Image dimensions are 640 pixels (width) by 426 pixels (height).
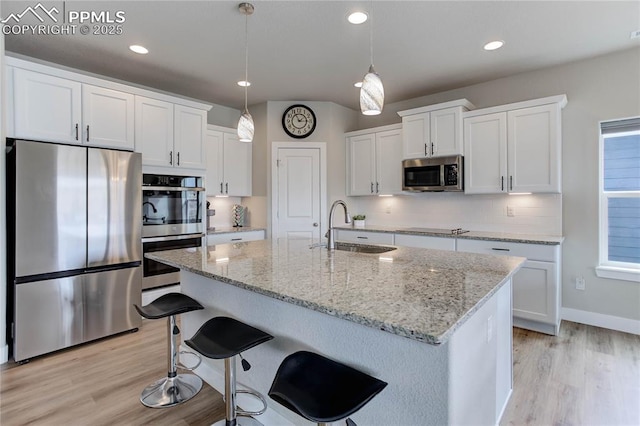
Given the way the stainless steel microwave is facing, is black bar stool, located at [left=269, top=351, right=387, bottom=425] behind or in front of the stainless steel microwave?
in front

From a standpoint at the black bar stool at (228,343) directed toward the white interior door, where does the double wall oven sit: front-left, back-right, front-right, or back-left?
front-left

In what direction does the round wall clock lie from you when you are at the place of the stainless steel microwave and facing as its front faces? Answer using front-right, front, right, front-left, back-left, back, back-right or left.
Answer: front-right

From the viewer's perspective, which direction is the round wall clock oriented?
toward the camera

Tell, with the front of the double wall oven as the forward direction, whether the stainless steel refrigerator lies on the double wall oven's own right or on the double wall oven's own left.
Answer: on the double wall oven's own right

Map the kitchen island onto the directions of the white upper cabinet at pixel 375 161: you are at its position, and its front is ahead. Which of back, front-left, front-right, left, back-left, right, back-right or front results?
front-left

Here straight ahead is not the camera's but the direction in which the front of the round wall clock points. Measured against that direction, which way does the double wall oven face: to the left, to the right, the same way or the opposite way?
to the left

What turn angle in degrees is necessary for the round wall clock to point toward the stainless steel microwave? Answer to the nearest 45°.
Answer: approximately 45° to its left

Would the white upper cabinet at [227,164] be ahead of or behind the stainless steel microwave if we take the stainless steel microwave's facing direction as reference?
ahead

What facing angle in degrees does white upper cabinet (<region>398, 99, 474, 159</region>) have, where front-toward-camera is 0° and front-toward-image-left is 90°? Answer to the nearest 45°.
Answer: approximately 45°

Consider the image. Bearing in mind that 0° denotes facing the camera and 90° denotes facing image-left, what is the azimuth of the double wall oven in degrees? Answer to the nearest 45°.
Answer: approximately 315°

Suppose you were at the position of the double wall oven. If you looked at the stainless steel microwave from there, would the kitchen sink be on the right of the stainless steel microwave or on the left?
right

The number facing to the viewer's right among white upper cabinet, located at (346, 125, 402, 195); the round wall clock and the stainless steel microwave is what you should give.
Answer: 0

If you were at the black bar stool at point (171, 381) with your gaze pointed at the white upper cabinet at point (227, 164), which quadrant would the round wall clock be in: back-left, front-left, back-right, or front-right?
front-right

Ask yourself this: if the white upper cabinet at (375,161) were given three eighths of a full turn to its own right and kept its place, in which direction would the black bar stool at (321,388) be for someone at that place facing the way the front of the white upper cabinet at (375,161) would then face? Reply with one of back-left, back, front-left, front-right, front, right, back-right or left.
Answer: back

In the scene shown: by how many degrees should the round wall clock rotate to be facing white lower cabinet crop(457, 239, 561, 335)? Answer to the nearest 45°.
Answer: approximately 45° to its left

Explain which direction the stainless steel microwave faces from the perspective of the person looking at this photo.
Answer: facing the viewer and to the left of the viewer
